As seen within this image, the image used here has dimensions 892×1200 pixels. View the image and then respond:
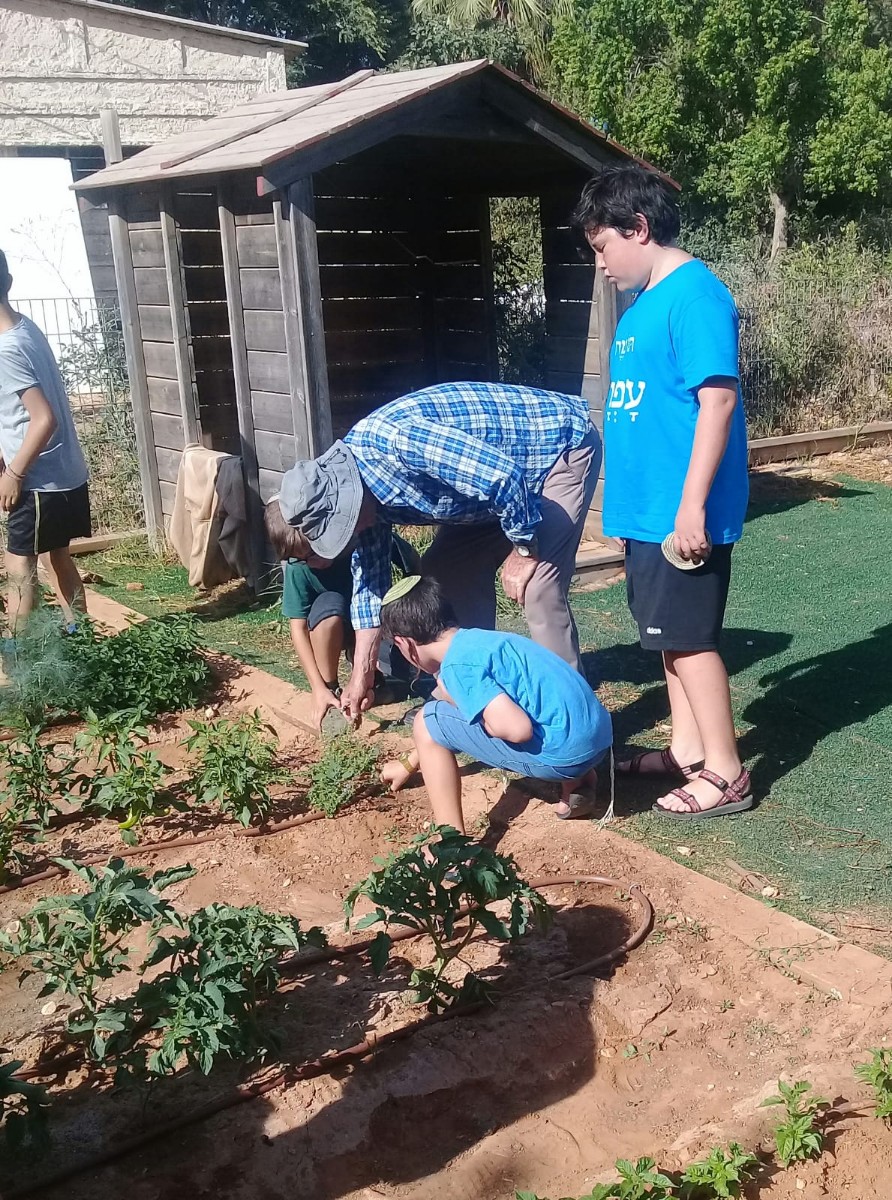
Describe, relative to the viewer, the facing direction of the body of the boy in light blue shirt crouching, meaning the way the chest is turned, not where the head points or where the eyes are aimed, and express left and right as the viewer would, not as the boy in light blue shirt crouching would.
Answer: facing to the left of the viewer

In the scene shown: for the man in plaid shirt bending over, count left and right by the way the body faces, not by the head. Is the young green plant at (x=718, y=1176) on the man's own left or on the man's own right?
on the man's own left

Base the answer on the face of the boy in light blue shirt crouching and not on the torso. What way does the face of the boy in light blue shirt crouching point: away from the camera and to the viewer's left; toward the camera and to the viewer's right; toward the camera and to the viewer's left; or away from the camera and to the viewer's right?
away from the camera and to the viewer's left

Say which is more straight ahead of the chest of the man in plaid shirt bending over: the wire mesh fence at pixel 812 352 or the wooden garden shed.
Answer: the wooden garden shed

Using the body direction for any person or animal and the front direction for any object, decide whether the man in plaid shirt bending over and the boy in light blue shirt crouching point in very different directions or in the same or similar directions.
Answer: same or similar directions

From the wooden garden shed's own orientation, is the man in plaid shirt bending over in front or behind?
in front

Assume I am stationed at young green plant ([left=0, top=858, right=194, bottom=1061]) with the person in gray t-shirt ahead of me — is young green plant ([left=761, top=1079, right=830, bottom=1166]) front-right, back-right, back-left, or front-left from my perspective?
back-right

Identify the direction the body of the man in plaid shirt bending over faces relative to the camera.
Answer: to the viewer's left

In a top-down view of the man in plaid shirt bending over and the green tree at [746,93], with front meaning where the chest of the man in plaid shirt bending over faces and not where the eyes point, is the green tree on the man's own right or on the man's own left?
on the man's own right
